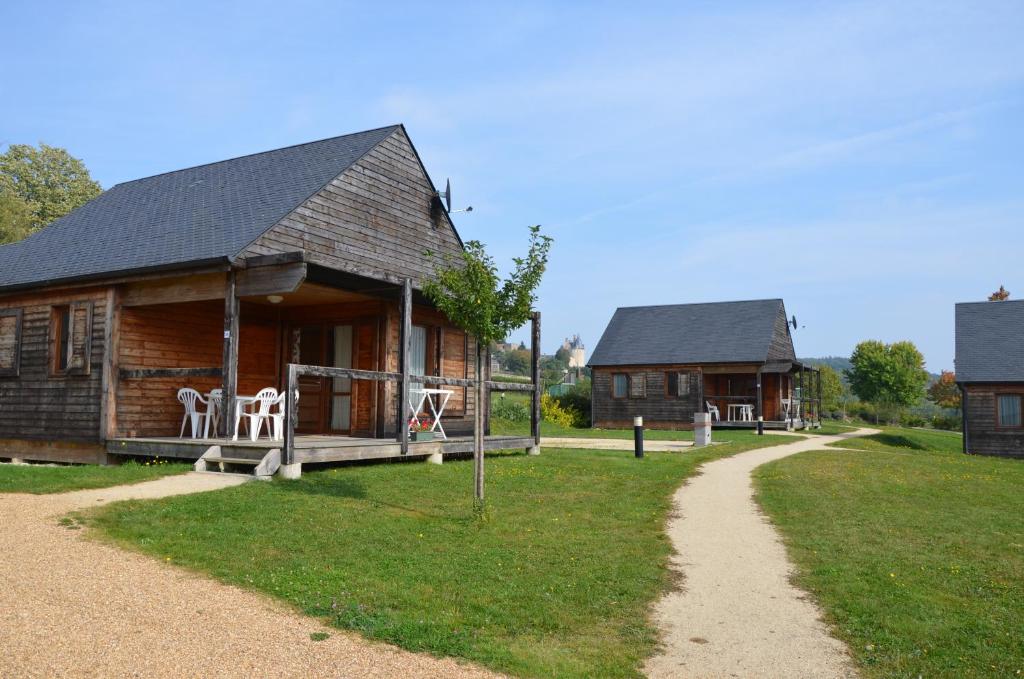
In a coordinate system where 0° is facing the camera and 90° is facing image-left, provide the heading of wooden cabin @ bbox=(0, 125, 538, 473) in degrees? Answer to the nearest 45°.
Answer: approximately 315°

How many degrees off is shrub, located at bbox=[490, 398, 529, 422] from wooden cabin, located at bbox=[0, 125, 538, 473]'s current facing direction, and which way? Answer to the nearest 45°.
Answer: approximately 90° to its left

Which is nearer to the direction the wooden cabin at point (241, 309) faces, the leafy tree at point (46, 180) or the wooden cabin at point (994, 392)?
the wooden cabin

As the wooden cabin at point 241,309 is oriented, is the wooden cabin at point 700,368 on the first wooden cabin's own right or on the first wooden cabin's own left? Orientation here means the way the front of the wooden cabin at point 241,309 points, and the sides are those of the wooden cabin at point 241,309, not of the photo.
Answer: on the first wooden cabin's own left

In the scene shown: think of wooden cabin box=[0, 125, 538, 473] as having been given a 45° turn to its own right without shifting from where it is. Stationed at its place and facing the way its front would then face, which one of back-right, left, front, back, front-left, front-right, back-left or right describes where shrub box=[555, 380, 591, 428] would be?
back-left

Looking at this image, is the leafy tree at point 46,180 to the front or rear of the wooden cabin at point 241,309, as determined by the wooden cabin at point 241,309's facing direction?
to the rear

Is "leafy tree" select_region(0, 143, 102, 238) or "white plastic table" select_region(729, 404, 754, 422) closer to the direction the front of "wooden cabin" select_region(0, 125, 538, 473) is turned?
the white plastic table

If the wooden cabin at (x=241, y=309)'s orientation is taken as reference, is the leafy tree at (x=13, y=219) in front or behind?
behind

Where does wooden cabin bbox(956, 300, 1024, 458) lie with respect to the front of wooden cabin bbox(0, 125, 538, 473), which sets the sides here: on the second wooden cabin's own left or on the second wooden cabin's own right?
on the second wooden cabin's own left

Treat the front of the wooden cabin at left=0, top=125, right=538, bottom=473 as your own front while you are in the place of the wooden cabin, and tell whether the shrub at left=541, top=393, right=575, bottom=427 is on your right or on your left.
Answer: on your left
